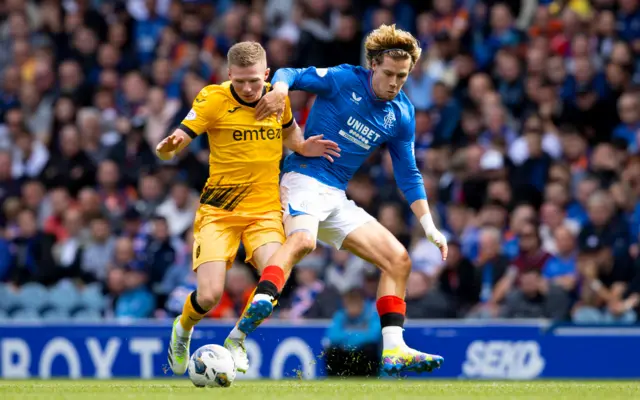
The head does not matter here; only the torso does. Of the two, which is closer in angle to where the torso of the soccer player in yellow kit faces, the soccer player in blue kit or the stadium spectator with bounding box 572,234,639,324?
the soccer player in blue kit

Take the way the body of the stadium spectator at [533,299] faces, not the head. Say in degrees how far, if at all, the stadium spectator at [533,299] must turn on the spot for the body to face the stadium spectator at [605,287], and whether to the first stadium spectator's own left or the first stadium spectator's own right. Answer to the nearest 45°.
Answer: approximately 90° to the first stadium spectator's own left

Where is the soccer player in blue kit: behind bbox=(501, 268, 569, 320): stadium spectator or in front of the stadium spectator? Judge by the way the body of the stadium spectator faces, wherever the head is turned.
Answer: in front

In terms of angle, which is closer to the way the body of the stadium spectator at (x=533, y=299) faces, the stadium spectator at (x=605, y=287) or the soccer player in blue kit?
the soccer player in blue kit

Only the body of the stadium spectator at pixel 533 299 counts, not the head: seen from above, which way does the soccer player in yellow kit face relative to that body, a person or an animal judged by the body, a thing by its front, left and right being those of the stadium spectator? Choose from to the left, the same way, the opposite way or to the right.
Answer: the same way

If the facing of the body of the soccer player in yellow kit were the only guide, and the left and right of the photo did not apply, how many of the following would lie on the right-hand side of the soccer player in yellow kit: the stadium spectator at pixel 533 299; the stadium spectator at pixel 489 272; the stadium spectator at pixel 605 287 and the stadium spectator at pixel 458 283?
0

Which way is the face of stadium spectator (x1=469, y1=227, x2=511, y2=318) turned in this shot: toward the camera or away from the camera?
toward the camera

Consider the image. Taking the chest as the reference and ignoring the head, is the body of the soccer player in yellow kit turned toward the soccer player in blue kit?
no

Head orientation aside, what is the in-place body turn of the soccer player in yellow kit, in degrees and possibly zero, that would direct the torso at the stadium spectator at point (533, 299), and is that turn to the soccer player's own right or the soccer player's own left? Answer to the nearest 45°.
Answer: approximately 135° to the soccer player's own left

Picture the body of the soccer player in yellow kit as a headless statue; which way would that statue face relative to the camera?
toward the camera

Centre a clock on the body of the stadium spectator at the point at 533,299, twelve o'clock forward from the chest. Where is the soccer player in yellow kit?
The soccer player in yellow kit is roughly at 1 o'clock from the stadium spectator.

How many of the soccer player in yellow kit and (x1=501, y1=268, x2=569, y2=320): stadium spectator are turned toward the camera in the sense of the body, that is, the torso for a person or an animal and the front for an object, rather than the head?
2
